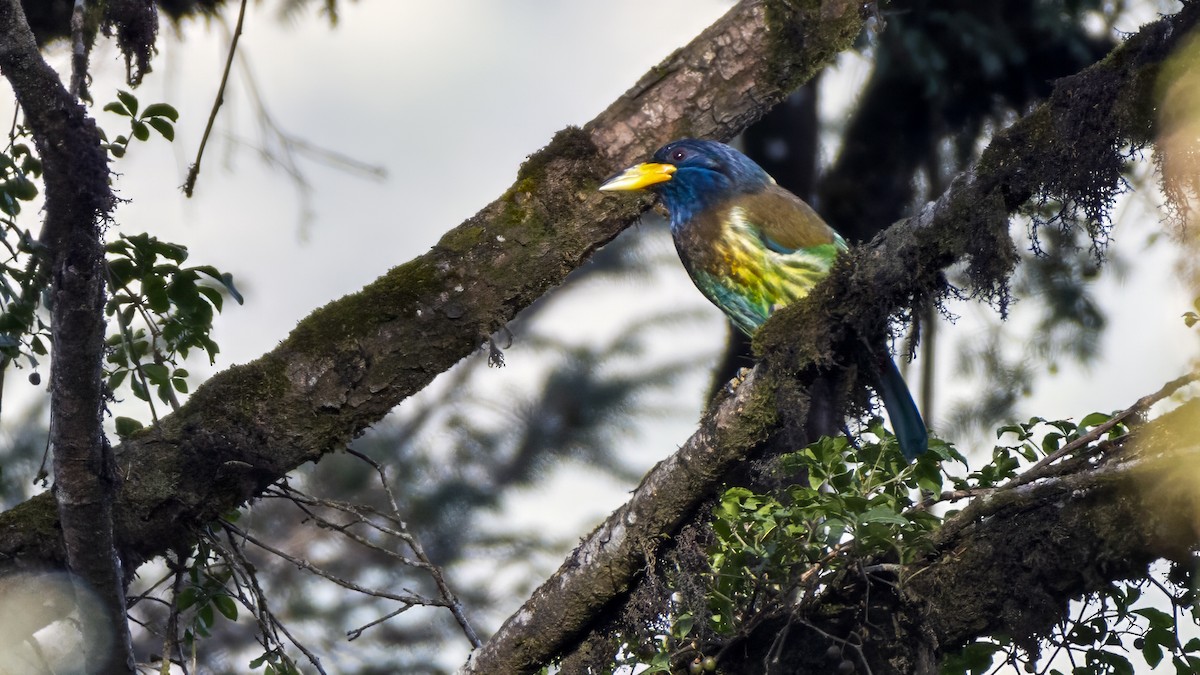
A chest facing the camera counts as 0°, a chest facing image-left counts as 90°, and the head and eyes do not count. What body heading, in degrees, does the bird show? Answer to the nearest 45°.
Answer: approximately 90°

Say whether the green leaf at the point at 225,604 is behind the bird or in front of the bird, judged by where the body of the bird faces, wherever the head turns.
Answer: in front

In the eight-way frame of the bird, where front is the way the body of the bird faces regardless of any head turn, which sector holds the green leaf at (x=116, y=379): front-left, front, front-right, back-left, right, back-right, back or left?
front-left

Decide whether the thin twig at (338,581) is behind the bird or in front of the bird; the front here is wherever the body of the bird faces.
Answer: in front
